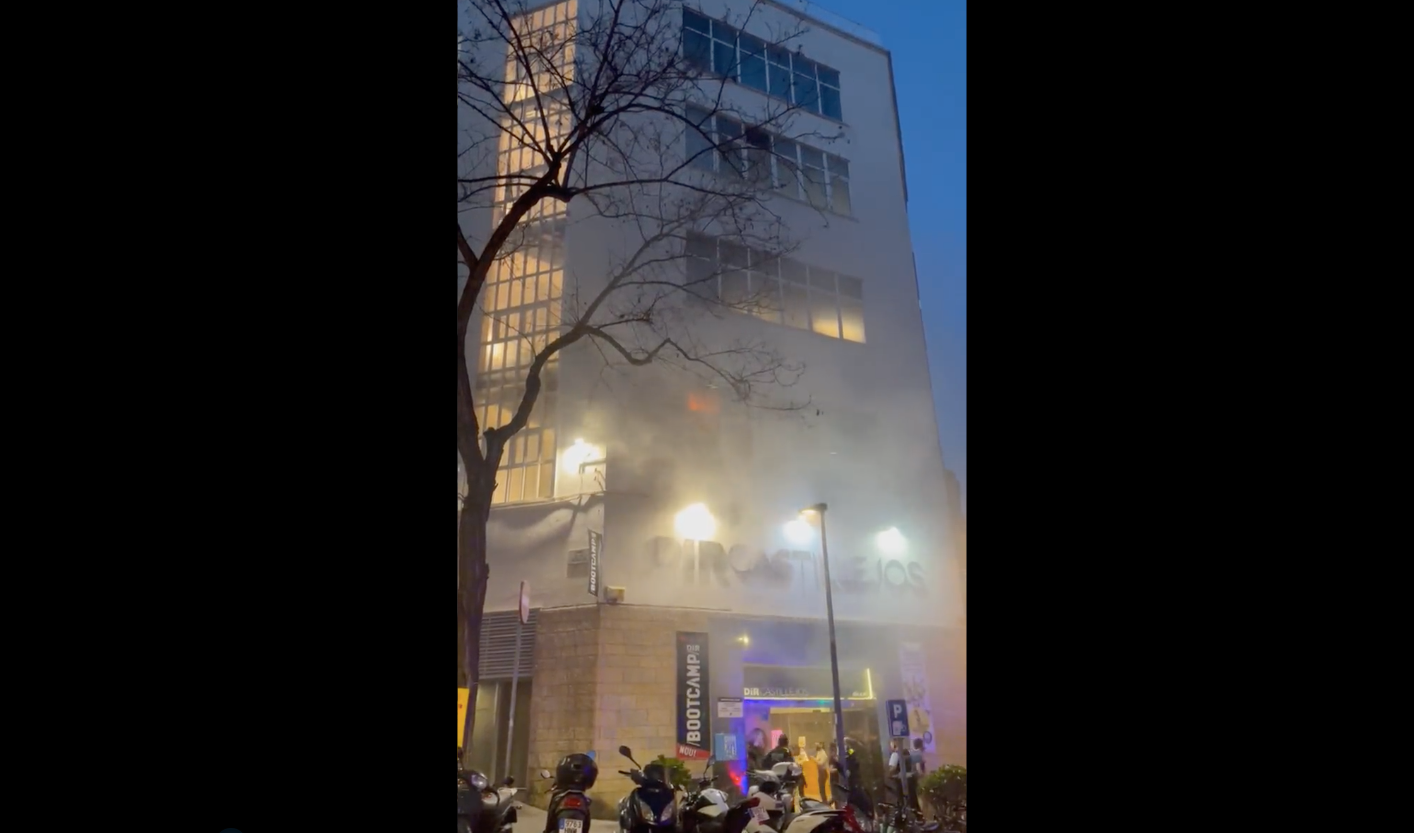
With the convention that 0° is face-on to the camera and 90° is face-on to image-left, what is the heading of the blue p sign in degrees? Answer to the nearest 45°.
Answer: approximately 0°

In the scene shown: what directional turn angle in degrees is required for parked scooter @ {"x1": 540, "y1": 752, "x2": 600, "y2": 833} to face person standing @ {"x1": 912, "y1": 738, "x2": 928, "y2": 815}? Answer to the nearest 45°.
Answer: approximately 90° to its right

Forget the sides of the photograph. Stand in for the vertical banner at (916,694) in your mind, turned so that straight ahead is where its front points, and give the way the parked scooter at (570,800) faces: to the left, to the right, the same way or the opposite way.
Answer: the opposite way

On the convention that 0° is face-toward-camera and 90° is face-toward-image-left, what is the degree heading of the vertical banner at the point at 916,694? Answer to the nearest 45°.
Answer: approximately 0°

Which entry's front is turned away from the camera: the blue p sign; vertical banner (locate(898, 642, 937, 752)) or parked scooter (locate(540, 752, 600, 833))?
the parked scooter

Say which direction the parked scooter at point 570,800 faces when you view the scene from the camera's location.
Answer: facing away from the viewer

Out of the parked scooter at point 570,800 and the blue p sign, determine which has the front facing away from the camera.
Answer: the parked scooter
